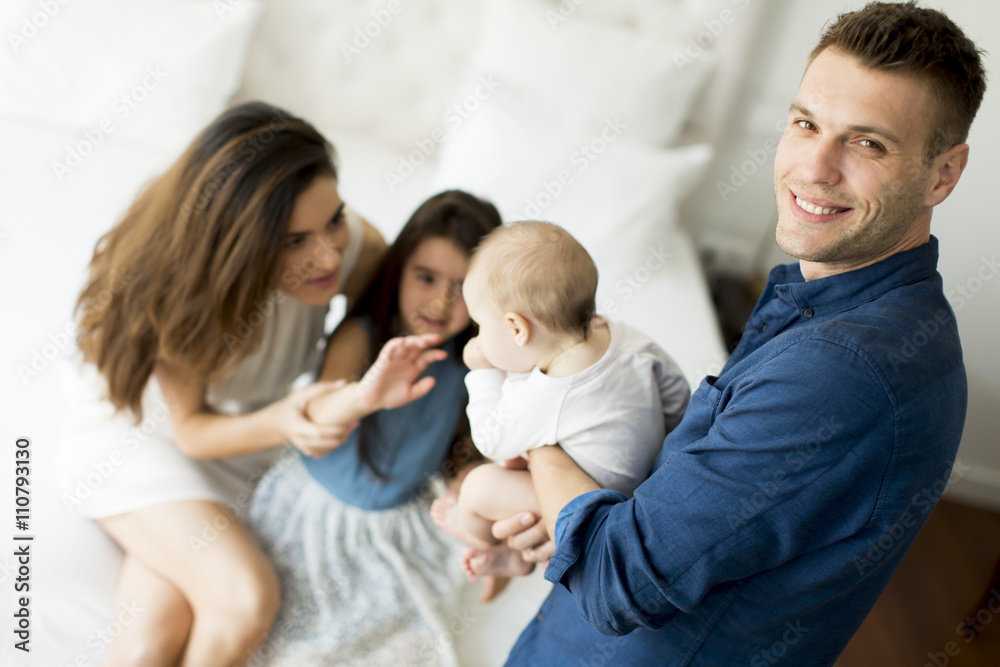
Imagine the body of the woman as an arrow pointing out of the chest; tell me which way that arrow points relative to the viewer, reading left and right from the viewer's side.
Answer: facing the viewer and to the right of the viewer

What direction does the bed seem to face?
toward the camera

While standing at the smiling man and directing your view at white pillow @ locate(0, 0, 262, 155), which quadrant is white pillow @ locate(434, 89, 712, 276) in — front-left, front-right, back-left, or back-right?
front-right

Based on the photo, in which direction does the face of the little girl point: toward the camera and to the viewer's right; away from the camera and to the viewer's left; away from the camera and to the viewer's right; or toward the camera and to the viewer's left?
toward the camera and to the viewer's right

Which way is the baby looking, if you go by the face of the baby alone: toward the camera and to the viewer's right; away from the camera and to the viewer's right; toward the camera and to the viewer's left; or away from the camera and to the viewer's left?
away from the camera and to the viewer's left

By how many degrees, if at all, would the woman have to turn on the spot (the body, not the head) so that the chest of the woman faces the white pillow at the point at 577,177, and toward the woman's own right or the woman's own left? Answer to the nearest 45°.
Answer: approximately 90° to the woman's own left

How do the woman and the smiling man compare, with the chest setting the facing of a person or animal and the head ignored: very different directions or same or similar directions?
very different directions

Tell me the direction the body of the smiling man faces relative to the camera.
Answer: to the viewer's left
